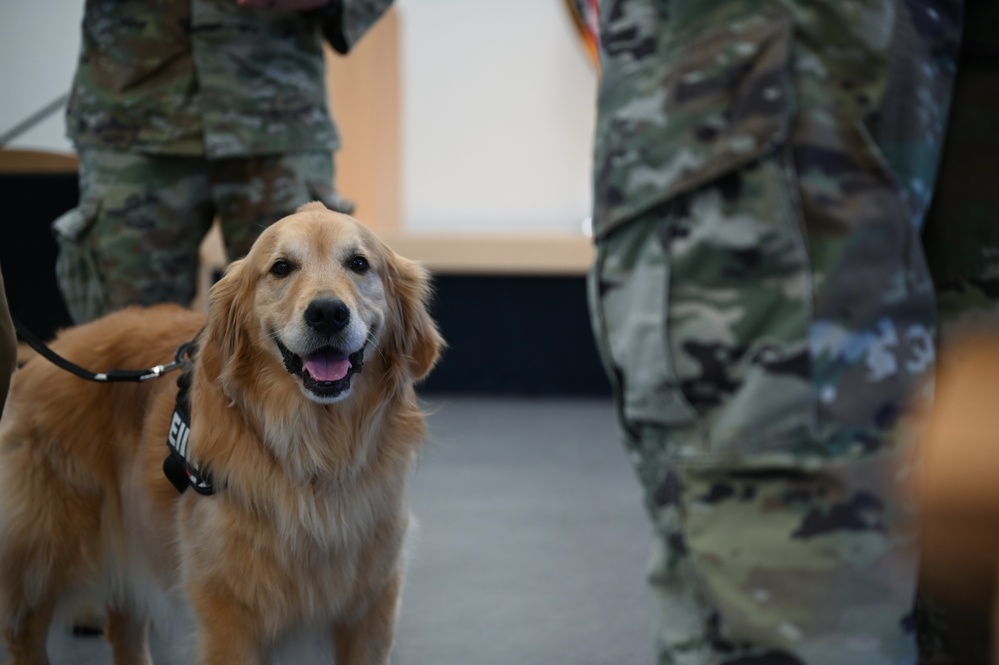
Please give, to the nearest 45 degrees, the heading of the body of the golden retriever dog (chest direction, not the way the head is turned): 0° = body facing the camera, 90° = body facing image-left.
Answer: approximately 315°
